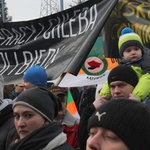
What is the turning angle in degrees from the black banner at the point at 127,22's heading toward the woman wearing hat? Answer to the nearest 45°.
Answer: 0° — it already faces them

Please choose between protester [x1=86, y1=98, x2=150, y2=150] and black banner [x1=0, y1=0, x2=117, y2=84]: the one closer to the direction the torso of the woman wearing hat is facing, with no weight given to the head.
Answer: the protester

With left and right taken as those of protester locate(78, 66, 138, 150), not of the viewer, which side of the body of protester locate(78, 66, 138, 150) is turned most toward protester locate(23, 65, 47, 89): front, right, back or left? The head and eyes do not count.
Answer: right

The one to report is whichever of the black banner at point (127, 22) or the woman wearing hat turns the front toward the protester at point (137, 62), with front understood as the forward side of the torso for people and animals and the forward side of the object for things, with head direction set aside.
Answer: the black banner

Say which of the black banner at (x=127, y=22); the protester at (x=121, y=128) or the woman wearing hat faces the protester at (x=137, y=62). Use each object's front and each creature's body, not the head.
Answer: the black banner

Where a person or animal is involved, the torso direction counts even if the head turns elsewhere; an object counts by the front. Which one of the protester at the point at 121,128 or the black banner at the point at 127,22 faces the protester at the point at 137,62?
the black banner

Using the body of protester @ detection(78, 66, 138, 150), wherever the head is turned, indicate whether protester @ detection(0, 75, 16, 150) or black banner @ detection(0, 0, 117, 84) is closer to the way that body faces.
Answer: the protester
